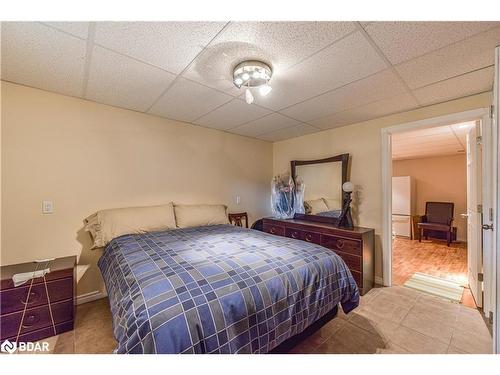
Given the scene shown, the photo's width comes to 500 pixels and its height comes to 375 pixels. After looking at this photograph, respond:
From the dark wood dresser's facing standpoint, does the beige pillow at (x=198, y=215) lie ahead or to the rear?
ahead

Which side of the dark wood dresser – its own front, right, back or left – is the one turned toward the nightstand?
front

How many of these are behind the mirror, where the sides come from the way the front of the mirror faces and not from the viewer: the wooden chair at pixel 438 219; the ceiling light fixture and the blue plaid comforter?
1

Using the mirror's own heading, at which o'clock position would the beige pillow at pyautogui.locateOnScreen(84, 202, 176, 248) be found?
The beige pillow is roughly at 12 o'clock from the mirror.

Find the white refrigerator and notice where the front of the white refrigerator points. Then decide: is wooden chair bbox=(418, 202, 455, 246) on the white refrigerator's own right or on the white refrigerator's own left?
on the white refrigerator's own left

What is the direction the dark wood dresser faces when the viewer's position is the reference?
facing the viewer and to the left of the viewer

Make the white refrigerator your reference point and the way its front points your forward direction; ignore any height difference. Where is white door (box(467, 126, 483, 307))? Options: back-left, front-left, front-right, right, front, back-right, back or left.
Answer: front-left

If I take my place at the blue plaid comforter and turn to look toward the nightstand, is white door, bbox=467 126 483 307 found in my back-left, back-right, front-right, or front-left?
back-right

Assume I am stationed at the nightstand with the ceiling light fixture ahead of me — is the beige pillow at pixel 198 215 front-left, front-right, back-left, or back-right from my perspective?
front-left

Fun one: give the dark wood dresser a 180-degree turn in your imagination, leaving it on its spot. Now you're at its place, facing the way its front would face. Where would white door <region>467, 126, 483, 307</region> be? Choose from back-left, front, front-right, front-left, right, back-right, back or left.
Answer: front-right

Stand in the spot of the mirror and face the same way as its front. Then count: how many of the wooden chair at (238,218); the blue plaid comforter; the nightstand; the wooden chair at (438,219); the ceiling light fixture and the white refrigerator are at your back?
2

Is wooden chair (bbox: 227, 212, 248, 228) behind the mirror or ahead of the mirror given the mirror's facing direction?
ahead
